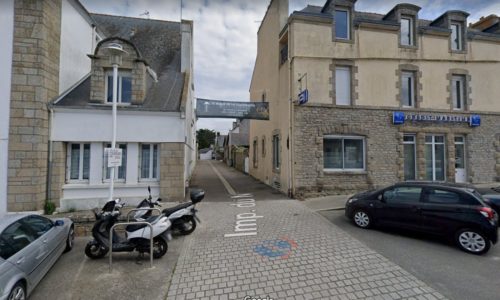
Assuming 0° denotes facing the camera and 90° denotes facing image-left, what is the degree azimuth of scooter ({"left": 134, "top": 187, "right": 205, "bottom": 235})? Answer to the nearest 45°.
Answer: approximately 90°

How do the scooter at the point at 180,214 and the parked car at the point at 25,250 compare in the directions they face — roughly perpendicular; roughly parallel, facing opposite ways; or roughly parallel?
roughly perpendicular

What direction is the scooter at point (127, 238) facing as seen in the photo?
to the viewer's left

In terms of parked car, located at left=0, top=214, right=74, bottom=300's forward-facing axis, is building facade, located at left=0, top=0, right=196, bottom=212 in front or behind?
in front

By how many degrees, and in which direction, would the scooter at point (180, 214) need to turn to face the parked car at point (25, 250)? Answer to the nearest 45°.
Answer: approximately 45° to its left

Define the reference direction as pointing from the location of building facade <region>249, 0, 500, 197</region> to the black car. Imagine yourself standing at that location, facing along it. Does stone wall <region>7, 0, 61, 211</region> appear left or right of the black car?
right

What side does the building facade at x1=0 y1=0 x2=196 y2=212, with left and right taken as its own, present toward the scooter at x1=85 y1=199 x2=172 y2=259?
front

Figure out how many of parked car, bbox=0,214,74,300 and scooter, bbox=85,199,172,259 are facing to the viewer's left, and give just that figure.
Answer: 1

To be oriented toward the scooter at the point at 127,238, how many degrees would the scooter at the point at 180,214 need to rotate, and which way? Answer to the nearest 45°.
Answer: approximately 45° to its left

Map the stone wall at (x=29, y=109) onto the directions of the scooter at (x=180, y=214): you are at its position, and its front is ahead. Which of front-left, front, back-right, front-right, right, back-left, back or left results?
front-right

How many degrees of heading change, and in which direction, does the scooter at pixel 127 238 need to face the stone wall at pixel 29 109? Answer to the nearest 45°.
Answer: approximately 45° to its right
